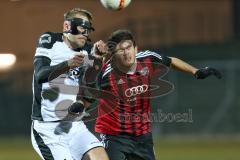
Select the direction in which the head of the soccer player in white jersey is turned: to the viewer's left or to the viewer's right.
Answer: to the viewer's right

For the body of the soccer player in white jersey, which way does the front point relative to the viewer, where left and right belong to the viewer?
facing the viewer and to the right of the viewer
